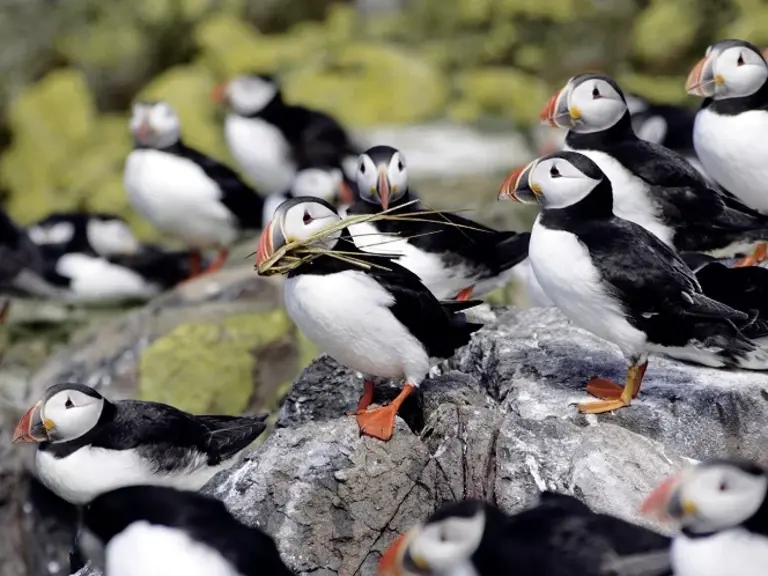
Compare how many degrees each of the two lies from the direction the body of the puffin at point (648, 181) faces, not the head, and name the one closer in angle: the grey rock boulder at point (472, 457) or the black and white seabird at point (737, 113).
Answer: the grey rock boulder

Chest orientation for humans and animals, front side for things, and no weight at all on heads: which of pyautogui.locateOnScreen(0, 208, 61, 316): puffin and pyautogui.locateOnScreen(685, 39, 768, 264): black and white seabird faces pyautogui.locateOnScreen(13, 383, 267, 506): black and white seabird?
pyautogui.locateOnScreen(685, 39, 768, 264): black and white seabird

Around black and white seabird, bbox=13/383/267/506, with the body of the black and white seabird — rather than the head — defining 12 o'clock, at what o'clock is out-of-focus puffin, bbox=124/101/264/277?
The out-of-focus puffin is roughly at 3 o'clock from the black and white seabird.

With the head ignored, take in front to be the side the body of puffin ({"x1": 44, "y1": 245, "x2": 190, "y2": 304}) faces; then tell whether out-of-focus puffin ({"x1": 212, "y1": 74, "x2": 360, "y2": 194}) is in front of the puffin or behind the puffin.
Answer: behind

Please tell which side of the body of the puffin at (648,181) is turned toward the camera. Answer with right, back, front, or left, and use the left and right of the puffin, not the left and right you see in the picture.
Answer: left

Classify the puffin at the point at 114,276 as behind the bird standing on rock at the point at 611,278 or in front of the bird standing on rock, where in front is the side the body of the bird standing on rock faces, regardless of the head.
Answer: in front

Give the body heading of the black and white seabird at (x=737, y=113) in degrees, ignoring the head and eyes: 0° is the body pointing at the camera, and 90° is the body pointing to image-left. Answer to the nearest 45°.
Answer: approximately 45°

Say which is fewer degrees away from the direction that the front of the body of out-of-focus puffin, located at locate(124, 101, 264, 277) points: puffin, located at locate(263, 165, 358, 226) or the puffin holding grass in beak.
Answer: the puffin holding grass in beak

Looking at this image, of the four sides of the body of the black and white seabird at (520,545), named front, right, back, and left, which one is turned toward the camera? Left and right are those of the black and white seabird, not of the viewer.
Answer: left

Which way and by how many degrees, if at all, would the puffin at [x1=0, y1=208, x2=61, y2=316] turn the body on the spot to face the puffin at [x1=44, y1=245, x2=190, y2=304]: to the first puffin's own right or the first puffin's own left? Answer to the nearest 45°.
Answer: approximately 180°
